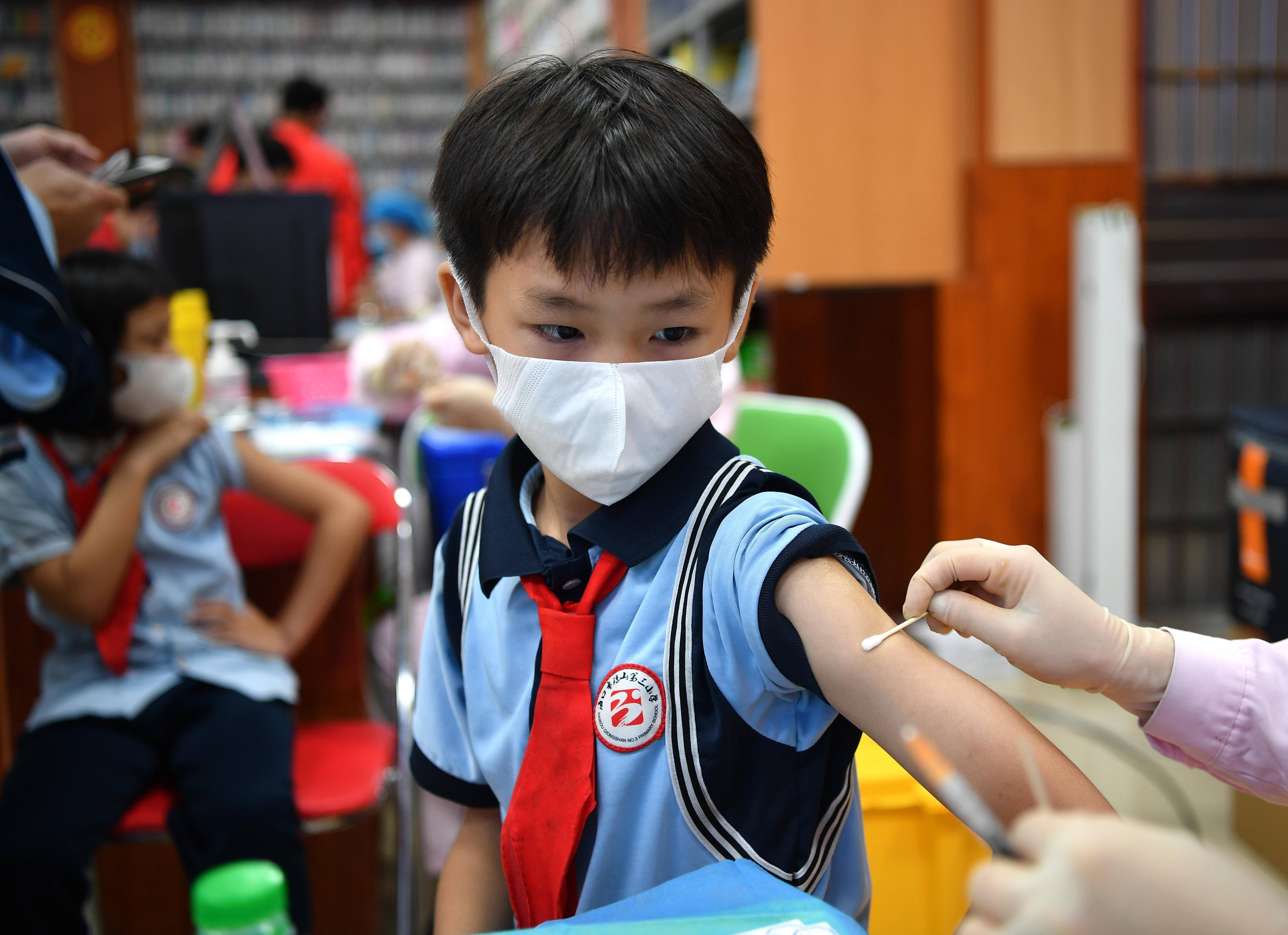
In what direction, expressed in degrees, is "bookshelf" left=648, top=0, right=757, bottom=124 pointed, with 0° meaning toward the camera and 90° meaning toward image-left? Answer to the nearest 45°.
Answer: approximately 45°

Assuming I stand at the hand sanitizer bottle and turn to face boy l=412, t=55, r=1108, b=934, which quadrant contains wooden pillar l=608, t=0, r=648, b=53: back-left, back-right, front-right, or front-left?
back-left

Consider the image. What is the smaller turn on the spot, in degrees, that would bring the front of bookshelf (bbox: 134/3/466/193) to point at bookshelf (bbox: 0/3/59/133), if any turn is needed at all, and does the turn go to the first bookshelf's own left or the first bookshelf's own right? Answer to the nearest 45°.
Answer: approximately 90° to the first bookshelf's own right

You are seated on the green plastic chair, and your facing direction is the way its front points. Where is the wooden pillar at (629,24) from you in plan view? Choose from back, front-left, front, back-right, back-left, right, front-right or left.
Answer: back

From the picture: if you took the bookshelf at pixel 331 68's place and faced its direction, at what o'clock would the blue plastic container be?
The blue plastic container is roughly at 12 o'clock from the bookshelf.

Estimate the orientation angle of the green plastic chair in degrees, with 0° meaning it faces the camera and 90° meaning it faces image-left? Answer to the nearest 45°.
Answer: approximately 0°

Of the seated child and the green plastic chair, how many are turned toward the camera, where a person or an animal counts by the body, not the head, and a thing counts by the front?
2

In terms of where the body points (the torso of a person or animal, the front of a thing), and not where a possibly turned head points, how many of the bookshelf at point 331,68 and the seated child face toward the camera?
2

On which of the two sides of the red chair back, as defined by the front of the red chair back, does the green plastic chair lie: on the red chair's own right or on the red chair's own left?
on the red chair's own left

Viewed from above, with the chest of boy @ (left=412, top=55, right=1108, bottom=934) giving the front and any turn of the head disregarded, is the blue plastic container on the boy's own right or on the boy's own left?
on the boy's own right

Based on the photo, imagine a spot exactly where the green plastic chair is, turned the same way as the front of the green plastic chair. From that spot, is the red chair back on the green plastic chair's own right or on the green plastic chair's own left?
on the green plastic chair's own right
